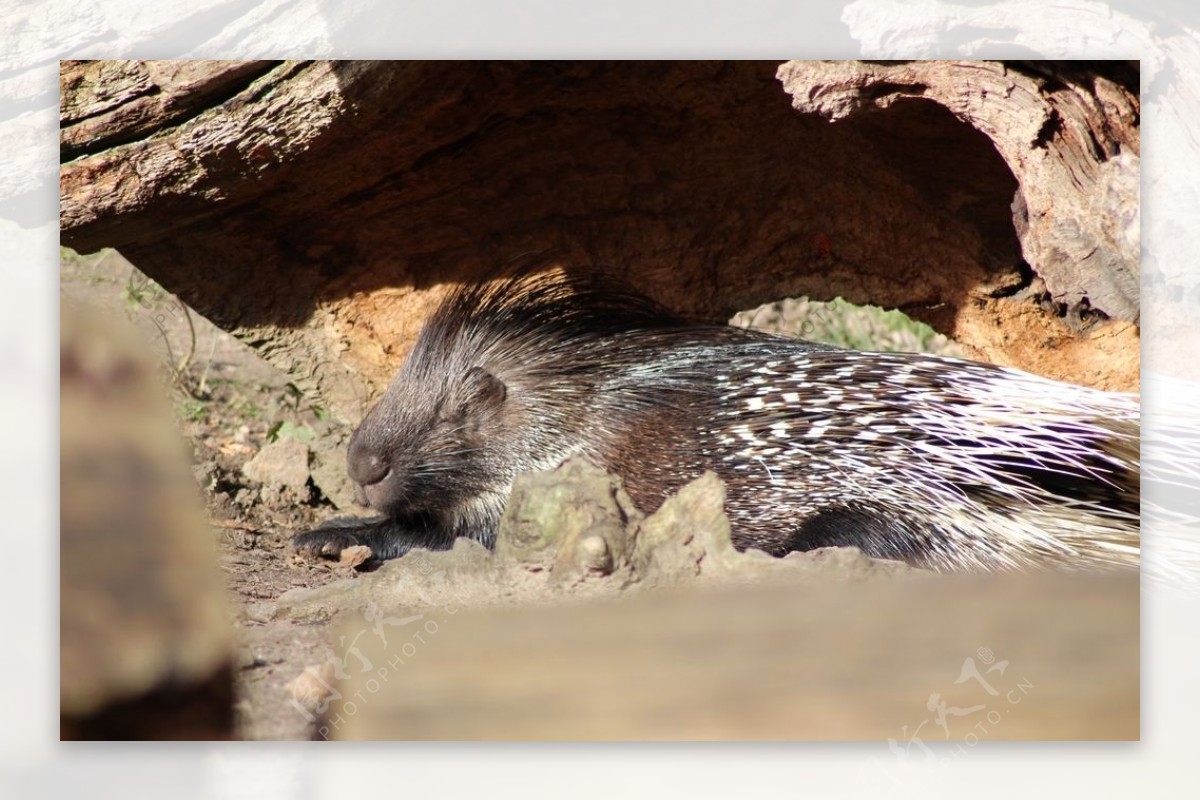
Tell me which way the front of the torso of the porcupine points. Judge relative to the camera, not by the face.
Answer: to the viewer's left

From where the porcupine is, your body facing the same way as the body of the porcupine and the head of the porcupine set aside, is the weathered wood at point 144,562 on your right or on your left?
on your left

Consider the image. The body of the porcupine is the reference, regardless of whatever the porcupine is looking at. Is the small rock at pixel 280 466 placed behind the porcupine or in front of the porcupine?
in front
